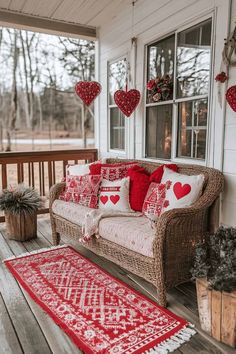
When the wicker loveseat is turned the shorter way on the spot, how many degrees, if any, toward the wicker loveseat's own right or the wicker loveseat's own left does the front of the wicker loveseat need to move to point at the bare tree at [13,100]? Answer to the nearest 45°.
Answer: approximately 90° to the wicker loveseat's own right

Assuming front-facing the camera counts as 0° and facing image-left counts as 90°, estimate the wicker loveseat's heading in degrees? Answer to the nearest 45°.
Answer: approximately 45°

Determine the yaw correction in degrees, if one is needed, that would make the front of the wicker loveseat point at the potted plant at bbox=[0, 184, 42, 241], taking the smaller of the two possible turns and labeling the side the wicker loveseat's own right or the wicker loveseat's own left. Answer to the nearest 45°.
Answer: approximately 90° to the wicker loveseat's own right

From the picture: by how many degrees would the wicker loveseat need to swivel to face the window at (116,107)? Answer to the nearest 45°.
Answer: approximately 135° to its right

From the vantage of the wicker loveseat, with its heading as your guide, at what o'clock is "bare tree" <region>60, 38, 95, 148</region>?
The bare tree is roughly at 4 o'clock from the wicker loveseat.

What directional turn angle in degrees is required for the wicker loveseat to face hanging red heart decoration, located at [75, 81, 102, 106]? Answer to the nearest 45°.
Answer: approximately 90° to its right

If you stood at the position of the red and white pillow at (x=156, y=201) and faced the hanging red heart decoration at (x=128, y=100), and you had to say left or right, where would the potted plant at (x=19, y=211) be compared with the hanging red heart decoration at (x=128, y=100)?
left
